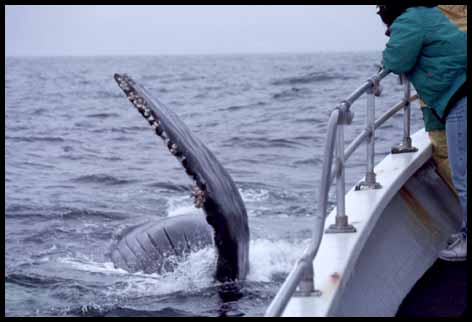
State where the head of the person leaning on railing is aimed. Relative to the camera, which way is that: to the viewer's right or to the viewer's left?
to the viewer's left

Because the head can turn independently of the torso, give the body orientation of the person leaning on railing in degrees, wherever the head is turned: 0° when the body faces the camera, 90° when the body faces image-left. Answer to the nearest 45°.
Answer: approximately 90°
